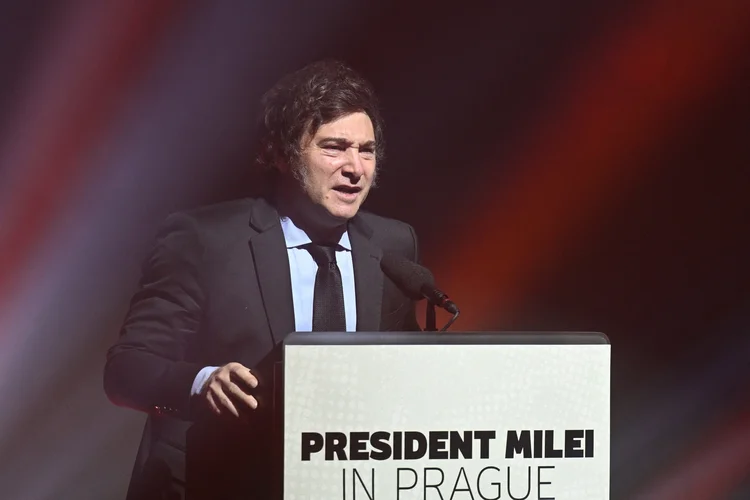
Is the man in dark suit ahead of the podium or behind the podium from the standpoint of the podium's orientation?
behind

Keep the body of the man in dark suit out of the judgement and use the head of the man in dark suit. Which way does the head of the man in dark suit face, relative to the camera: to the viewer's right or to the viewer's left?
to the viewer's right

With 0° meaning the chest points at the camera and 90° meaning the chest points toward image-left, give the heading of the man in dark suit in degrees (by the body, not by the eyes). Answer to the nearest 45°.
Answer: approximately 315°

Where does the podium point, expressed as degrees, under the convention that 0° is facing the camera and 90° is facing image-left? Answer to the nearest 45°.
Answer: approximately 0°
